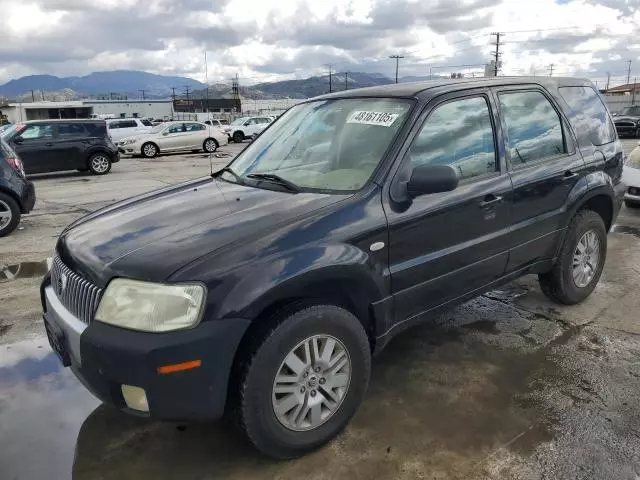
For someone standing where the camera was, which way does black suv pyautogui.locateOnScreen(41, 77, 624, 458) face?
facing the viewer and to the left of the viewer

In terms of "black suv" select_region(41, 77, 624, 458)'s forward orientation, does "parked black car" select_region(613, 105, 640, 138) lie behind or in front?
behind

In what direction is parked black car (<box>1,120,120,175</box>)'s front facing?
to the viewer's left

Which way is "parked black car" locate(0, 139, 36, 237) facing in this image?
to the viewer's left

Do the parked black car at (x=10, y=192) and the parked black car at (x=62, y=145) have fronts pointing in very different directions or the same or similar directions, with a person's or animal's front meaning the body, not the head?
same or similar directions

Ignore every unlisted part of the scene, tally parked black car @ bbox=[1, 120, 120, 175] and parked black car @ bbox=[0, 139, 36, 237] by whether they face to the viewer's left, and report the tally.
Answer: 2

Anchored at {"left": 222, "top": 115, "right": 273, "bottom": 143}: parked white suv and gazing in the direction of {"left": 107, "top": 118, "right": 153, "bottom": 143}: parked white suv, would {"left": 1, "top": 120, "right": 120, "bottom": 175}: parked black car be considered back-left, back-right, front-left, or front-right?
front-left

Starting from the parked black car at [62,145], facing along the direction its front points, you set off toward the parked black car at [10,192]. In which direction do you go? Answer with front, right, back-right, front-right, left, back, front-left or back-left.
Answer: left
